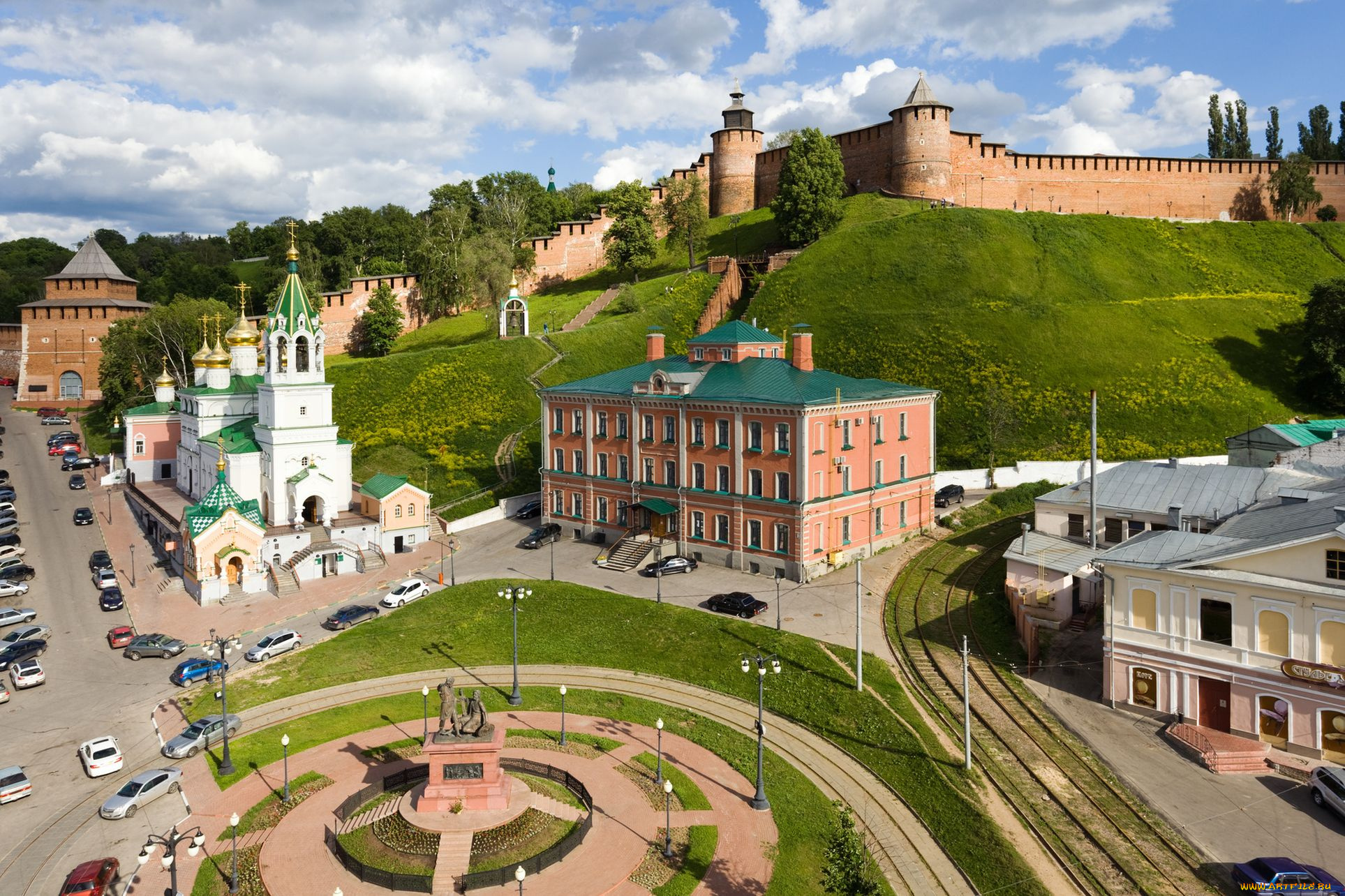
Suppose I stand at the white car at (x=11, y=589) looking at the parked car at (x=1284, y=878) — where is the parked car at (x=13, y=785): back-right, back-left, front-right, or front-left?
front-right

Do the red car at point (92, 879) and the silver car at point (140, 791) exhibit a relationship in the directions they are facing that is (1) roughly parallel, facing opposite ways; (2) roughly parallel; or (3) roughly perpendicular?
roughly parallel

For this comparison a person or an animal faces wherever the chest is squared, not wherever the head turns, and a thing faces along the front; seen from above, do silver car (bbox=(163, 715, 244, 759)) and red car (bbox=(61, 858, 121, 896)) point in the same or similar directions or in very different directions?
same or similar directions

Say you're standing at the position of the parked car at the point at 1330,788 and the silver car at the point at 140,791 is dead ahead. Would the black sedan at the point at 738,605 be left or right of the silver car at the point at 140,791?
right

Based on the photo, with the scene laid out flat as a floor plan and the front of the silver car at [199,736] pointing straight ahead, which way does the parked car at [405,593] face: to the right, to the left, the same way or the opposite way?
the same way

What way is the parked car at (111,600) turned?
toward the camera

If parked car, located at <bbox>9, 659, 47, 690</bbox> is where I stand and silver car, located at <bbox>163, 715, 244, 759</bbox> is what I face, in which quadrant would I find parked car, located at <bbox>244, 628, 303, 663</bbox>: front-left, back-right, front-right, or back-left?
front-left

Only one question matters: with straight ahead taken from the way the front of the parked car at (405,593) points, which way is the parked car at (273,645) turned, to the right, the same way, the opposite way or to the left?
the same way

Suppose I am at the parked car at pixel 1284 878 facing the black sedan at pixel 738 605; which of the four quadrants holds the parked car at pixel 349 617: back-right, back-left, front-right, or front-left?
front-left
